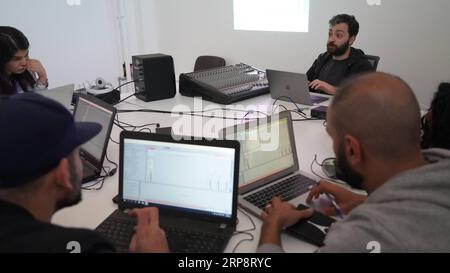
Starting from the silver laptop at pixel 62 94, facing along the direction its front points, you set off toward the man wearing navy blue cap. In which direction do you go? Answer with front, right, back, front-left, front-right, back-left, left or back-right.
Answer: back-left

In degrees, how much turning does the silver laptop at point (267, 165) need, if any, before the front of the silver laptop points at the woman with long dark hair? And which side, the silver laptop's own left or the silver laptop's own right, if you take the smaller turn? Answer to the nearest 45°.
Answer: approximately 180°

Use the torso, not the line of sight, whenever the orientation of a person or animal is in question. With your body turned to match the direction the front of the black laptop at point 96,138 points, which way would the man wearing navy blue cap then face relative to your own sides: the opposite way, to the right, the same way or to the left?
the opposite way

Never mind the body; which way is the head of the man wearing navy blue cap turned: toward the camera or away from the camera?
away from the camera

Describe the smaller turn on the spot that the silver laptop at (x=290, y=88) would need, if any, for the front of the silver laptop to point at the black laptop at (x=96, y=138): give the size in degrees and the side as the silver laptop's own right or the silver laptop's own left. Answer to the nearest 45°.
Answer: approximately 180°

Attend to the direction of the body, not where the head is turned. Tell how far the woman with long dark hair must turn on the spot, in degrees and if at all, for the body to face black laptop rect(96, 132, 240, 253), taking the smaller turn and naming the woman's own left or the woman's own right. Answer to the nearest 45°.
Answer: approximately 45° to the woman's own right

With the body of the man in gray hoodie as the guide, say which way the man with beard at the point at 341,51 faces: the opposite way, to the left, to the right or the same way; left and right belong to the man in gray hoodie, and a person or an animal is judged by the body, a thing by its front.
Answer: to the left

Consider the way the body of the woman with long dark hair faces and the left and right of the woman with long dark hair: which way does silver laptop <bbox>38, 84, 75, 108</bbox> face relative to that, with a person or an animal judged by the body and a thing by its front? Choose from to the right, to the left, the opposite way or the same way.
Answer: the opposite way

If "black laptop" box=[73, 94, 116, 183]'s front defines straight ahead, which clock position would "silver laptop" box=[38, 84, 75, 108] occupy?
The silver laptop is roughly at 4 o'clock from the black laptop.

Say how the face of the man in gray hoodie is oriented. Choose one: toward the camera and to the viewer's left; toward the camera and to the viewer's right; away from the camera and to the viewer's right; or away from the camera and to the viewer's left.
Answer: away from the camera and to the viewer's left

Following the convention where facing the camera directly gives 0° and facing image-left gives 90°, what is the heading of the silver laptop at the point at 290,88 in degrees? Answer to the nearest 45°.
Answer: approximately 225°

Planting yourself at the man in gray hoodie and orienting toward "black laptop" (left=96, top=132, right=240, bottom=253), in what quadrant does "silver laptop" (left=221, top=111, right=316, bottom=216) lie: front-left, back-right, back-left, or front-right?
front-right

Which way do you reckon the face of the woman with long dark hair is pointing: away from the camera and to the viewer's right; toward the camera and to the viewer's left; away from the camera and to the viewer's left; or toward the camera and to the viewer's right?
toward the camera and to the viewer's right

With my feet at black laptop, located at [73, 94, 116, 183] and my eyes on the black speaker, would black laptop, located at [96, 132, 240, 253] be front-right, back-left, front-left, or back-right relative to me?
back-right

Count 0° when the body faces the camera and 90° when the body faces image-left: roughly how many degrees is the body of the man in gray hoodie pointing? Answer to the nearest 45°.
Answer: approximately 135°

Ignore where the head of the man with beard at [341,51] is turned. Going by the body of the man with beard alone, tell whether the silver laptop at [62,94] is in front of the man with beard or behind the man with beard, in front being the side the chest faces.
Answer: in front

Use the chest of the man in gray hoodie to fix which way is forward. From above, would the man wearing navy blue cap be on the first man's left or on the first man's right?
on the first man's left

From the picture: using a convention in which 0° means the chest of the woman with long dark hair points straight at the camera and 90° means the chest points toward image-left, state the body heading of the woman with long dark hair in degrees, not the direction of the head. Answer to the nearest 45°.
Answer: approximately 315°

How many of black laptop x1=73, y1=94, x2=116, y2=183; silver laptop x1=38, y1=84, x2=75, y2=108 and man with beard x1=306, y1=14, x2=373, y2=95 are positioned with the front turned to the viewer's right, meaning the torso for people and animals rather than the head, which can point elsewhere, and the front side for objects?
0
